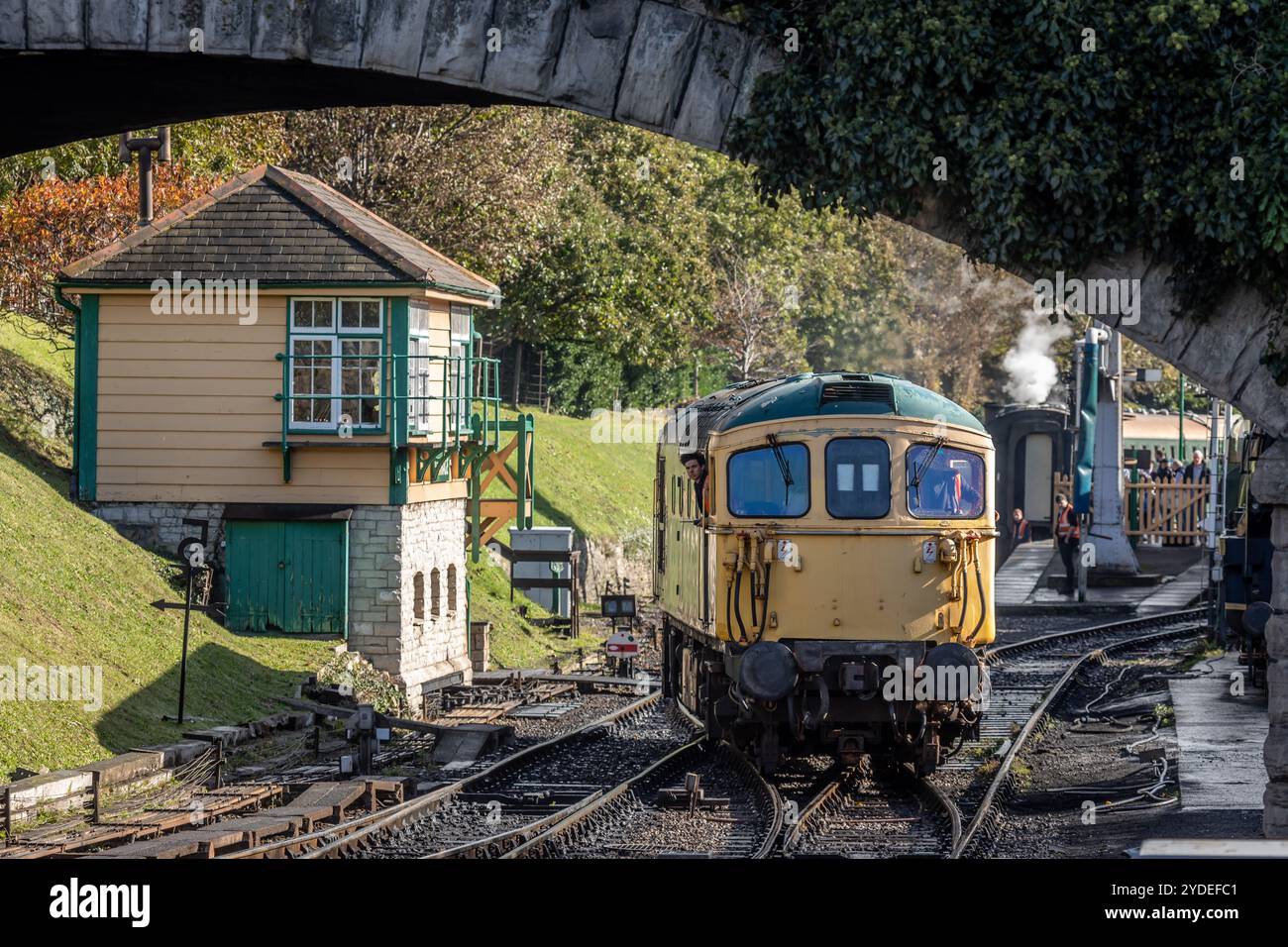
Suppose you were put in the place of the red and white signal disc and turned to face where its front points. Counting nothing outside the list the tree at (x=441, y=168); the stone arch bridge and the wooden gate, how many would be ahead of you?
1

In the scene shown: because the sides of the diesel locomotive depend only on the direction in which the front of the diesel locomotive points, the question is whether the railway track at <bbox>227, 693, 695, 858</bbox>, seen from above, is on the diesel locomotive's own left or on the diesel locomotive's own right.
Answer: on the diesel locomotive's own right

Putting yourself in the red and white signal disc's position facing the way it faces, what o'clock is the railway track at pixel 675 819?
The railway track is roughly at 12 o'clock from the red and white signal disc.

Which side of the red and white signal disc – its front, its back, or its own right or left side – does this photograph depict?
front

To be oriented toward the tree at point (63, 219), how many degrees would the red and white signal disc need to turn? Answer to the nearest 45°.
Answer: approximately 90° to its right

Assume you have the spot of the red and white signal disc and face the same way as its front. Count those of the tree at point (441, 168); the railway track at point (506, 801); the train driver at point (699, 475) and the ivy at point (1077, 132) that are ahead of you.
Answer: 3

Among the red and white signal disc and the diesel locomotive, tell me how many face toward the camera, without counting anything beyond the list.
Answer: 2

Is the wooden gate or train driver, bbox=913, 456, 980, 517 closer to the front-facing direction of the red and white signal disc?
the train driver

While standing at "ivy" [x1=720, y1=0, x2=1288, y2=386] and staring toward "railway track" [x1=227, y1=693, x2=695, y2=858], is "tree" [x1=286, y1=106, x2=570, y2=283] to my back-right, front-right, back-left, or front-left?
front-right

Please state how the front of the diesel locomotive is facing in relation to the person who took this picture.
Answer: facing the viewer

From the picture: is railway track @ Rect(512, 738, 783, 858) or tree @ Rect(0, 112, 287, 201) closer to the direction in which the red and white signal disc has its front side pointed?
the railway track

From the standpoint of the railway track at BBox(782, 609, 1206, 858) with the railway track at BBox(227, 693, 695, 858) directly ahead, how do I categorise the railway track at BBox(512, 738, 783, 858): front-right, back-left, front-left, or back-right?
front-left
